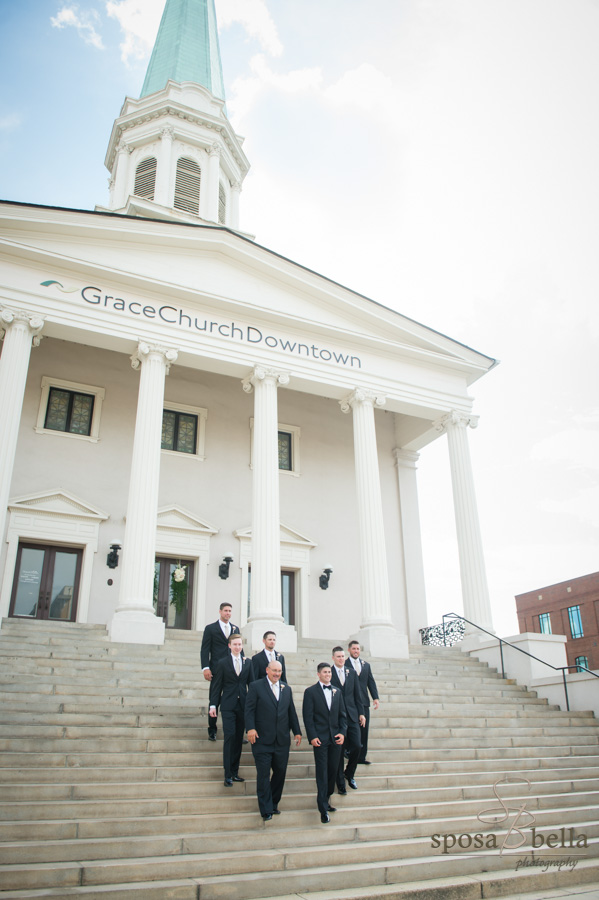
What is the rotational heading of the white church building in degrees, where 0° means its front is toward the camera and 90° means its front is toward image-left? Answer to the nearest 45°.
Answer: approximately 315°

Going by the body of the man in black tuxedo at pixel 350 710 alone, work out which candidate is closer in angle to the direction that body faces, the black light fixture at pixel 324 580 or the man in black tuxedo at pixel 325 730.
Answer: the man in black tuxedo

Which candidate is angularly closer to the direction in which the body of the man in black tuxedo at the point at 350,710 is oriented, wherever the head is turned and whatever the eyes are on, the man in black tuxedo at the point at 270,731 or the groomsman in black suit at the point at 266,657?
the man in black tuxedo

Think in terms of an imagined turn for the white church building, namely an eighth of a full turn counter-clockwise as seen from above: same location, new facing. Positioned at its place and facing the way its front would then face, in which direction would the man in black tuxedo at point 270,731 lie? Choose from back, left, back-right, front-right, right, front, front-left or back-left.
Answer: right

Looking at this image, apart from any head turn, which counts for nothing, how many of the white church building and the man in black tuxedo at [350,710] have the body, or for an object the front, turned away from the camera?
0

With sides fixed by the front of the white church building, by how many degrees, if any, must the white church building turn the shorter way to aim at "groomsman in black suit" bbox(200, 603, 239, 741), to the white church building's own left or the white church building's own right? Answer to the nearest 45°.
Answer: approximately 45° to the white church building's own right

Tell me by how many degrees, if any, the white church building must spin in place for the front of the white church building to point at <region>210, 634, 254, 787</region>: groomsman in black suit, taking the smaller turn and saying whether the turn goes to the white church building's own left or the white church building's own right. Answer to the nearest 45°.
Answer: approximately 45° to the white church building's own right

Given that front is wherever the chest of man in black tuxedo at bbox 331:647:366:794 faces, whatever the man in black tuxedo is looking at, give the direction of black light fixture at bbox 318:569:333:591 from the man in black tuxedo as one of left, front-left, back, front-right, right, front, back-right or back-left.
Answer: back

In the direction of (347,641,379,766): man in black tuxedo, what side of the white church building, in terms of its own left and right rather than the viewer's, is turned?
front

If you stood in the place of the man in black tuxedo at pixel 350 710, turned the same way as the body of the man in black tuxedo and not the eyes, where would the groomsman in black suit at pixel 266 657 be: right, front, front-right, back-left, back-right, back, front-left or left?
right

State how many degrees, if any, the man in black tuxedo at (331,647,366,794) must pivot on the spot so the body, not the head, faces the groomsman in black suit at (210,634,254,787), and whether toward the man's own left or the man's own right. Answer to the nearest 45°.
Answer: approximately 90° to the man's own right

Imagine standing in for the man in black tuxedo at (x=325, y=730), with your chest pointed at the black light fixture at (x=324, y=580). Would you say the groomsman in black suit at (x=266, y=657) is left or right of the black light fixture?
left
